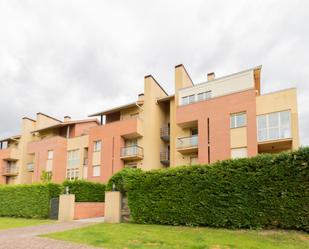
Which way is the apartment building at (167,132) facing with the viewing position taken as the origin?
facing the viewer and to the left of the viewer

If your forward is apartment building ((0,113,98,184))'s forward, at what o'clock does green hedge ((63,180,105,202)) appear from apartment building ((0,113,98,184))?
The green hedge is roughly at 10 o'clock from the apartment building.

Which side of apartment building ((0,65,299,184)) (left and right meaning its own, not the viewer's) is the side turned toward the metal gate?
front

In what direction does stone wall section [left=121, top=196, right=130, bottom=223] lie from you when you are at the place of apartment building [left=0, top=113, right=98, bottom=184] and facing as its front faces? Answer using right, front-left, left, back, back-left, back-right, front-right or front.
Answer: front-left

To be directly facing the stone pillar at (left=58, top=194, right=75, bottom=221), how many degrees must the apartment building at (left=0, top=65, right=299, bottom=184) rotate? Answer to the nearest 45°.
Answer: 0° — it already faces it

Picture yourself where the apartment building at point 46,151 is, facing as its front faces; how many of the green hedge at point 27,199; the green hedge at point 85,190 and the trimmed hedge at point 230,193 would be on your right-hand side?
0

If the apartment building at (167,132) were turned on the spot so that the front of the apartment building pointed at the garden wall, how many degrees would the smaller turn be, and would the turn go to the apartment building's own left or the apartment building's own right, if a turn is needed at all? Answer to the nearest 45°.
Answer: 0° — it already faces it

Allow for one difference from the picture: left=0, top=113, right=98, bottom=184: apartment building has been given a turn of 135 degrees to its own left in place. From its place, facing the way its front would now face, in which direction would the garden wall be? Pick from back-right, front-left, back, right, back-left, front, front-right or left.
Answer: right
